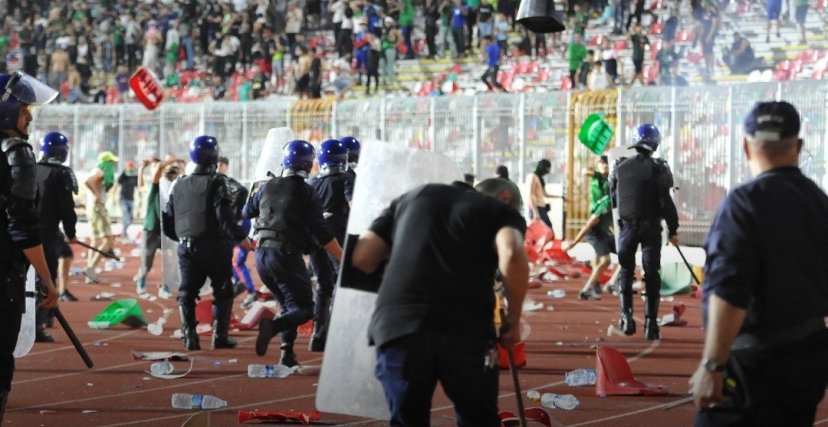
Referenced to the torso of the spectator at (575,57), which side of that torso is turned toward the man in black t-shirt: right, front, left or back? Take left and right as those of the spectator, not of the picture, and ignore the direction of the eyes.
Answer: front

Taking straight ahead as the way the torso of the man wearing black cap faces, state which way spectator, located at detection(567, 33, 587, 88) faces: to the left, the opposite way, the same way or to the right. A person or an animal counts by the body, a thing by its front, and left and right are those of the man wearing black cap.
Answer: the opposite way

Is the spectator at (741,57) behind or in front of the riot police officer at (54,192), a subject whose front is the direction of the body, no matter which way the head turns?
in front

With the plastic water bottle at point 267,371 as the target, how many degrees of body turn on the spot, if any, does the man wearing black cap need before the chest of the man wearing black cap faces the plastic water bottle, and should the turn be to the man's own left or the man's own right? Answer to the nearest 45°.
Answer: approximately 45° to the man's own left

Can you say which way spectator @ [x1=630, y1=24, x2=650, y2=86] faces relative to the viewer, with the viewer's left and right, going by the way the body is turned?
facing the viewer

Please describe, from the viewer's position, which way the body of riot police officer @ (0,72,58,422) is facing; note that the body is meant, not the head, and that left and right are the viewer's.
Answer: facing to the right of the viewer

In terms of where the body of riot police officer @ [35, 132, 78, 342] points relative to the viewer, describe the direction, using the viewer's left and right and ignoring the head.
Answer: facing away from the viewer and to the right of the viewer

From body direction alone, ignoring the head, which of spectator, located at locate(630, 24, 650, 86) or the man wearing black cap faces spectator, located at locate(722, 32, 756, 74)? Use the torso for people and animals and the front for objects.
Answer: the man wearing black cap

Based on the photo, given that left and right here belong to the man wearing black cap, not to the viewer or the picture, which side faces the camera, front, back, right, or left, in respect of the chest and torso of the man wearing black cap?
back

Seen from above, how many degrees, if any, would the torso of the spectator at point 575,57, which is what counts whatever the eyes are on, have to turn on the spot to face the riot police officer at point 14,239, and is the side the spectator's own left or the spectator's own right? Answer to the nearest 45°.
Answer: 0° — they already face them

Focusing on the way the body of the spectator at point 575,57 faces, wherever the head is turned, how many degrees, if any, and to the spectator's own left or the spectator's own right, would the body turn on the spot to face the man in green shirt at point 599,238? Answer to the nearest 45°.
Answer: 0° — they already face them

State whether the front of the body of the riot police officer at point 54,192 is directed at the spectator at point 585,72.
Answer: yes

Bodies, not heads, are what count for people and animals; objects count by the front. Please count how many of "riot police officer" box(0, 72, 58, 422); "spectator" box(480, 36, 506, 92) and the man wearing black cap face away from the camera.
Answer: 1

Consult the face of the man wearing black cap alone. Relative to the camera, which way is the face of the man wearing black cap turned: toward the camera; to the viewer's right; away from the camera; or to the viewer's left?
away from the camera

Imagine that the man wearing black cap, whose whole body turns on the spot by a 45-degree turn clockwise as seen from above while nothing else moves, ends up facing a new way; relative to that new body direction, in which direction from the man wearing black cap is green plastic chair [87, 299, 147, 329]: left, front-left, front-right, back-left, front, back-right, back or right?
left

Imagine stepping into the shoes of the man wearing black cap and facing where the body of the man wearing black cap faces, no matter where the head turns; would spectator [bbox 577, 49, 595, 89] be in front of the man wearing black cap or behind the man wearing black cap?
in front
